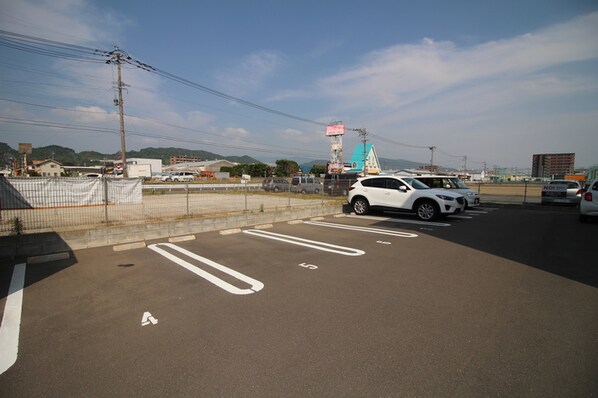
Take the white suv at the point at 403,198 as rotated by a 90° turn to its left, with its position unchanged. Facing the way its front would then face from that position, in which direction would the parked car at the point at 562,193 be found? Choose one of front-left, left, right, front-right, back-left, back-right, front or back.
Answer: front

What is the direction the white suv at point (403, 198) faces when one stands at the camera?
facing the viewer and to the right of the viewer

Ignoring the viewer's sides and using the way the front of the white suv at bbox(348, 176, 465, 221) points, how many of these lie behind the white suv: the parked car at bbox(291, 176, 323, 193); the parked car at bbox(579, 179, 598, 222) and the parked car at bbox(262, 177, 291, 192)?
2

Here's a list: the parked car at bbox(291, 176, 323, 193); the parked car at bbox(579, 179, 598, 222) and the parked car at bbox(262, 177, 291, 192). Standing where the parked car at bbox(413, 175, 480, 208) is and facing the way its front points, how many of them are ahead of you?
1

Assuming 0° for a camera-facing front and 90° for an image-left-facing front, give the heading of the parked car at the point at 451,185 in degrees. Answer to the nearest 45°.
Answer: approximately 315°

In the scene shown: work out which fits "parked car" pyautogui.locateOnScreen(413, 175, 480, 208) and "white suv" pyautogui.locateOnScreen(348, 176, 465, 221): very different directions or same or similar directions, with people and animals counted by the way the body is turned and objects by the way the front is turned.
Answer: same or similar directions

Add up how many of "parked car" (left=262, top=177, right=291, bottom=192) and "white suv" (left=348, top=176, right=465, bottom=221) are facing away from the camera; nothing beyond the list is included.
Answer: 0

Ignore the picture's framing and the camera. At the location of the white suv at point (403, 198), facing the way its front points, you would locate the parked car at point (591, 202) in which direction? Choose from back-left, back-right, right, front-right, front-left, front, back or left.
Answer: front-left

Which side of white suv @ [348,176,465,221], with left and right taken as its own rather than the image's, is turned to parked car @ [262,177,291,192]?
back

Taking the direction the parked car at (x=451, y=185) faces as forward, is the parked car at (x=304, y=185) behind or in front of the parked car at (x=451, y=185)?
behind

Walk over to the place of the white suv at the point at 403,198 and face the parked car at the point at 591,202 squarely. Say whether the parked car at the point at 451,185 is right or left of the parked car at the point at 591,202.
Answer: left

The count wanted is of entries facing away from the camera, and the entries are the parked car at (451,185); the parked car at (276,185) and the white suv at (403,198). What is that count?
0

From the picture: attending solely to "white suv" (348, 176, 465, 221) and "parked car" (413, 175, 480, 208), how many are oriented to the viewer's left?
0

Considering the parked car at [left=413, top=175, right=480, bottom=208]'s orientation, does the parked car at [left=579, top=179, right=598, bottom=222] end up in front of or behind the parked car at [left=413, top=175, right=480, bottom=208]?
in front

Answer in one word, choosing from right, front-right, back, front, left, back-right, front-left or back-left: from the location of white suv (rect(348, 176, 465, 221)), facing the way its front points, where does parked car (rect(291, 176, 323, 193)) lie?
back
